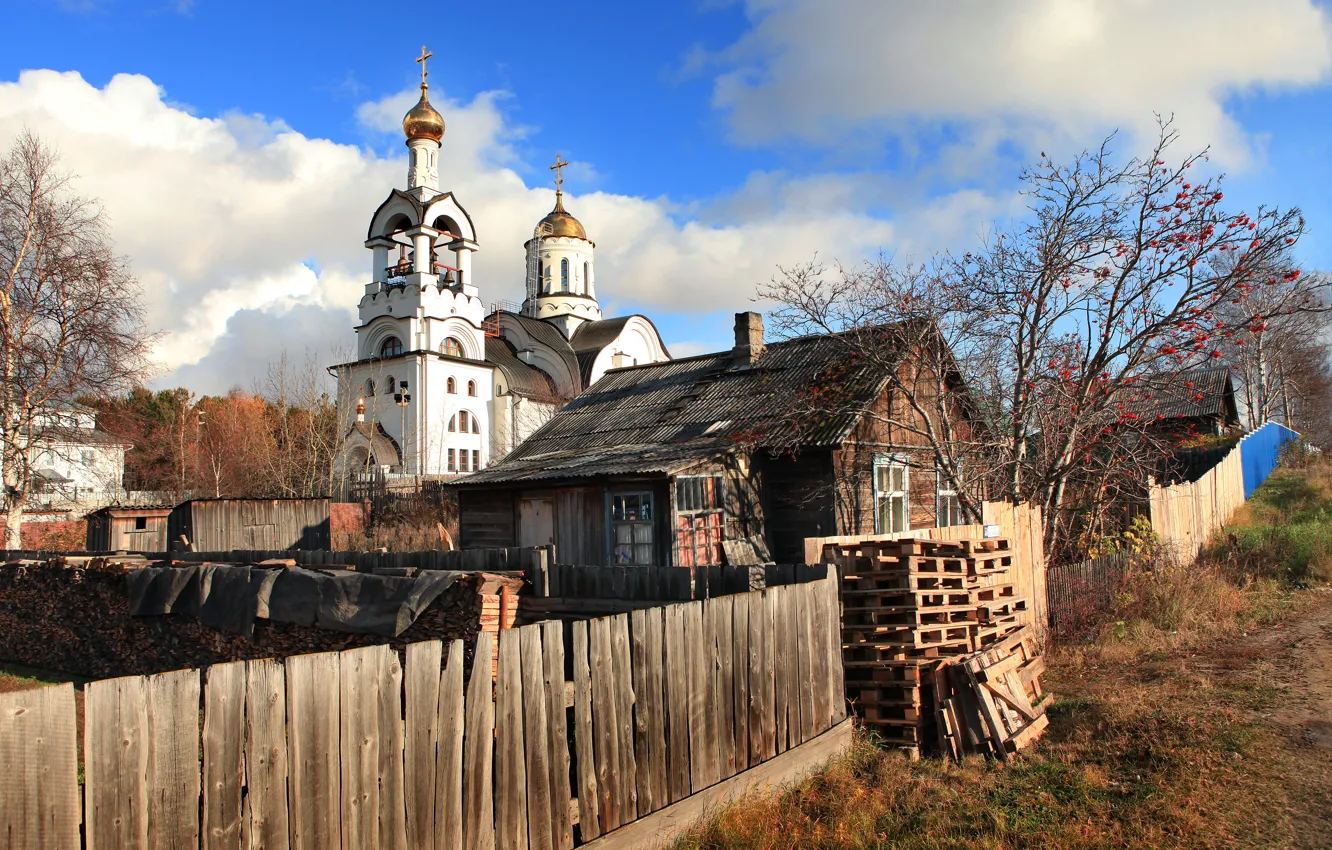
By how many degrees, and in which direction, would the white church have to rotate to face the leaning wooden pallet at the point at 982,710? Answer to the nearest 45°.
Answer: approximately 45° to its left

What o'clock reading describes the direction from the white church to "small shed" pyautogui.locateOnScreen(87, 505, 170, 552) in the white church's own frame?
The small shed is roughly at 11 o'clock from the white church.

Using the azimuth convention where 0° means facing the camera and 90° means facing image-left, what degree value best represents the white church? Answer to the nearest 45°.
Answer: approximately 45°

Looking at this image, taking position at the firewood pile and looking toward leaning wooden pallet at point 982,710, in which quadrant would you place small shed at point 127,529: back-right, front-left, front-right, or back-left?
back-left

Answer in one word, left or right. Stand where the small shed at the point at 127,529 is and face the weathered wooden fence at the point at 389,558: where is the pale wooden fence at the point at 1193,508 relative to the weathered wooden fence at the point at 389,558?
left

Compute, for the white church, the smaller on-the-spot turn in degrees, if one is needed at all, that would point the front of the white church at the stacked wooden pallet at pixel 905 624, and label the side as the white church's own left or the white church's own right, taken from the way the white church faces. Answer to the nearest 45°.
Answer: approximately 45° to the white church's own left

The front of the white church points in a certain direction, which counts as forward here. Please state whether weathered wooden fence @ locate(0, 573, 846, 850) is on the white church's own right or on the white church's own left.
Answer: on the white church's own left

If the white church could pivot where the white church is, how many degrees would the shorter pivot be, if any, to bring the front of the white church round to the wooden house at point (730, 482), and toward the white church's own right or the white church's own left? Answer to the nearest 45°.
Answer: approximately 45° to the white church's own left
